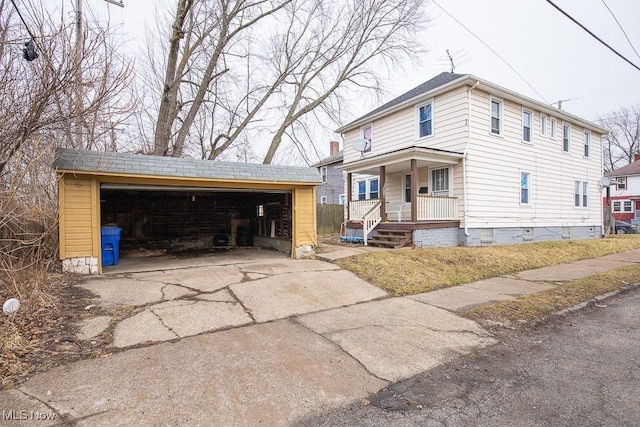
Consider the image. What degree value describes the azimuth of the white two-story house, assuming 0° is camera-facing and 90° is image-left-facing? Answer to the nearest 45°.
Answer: approximately 45°

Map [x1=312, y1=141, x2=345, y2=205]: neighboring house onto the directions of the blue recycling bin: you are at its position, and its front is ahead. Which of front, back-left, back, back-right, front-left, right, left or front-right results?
back-left

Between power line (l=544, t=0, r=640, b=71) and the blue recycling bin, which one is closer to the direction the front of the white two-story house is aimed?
the blue recycling bin

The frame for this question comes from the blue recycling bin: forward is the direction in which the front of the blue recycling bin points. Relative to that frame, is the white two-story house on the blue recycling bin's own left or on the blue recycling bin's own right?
on the blue recycling bin's own left

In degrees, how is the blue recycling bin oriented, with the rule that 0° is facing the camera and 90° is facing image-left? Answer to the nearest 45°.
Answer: approximately 0°

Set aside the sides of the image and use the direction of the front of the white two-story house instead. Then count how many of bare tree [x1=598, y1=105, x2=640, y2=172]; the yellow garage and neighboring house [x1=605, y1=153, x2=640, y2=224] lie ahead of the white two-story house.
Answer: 1

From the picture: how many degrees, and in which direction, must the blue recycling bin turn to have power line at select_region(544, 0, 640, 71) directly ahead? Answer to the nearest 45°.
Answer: approximately 45° to its left

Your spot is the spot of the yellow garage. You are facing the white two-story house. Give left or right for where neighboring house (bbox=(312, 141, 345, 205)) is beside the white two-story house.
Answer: left

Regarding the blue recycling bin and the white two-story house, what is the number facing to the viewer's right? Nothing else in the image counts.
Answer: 0

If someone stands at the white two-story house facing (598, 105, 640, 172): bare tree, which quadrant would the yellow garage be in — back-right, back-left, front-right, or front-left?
back-left

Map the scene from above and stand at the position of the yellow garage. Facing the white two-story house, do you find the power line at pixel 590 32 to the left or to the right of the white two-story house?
right

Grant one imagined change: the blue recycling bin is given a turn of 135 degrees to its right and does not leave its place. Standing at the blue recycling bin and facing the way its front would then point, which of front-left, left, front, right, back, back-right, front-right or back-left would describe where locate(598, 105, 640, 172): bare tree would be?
back-right

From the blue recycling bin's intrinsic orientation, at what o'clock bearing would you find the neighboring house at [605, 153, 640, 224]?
The neighboring house is roughly at 9 o'clock from the blue recycling bin.

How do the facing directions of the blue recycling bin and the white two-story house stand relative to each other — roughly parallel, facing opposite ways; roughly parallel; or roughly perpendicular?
roughly perpendicular

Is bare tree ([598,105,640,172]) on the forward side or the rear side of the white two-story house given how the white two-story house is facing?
on the rear side
